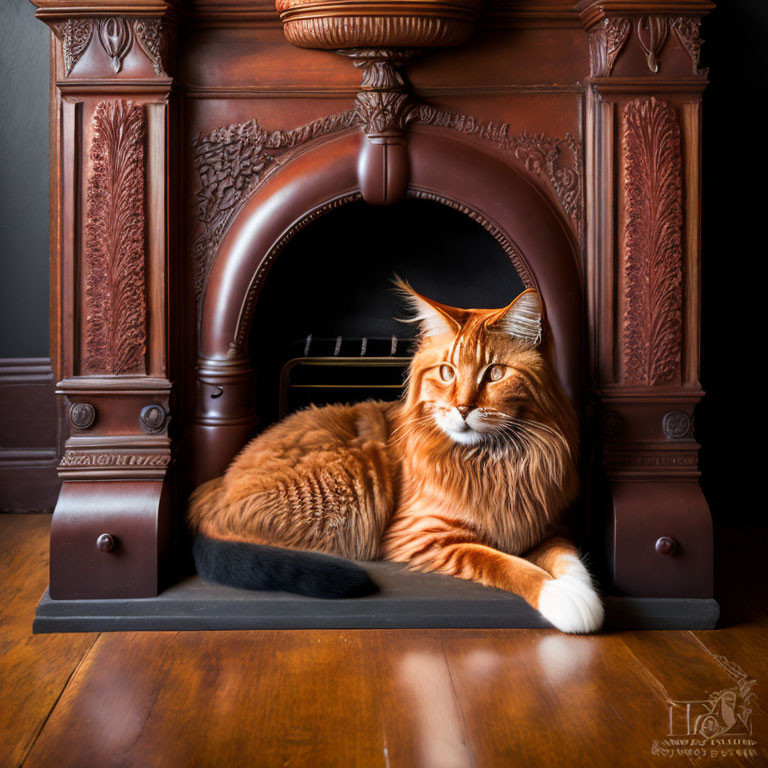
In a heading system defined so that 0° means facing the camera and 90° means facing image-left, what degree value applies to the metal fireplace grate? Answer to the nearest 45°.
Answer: approximately 0°

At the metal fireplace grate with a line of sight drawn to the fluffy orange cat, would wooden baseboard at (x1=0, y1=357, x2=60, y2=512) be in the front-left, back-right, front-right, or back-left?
back-right

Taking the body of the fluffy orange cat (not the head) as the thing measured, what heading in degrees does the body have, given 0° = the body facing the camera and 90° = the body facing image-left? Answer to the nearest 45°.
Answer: approximately 315°

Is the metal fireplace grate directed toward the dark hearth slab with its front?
yes

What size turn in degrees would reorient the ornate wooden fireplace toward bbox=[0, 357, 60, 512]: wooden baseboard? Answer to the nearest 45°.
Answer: approximately 135° to its right
